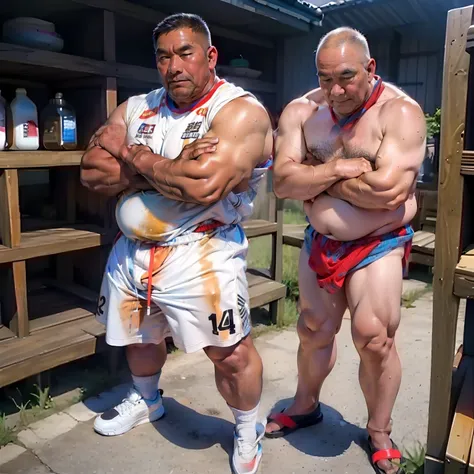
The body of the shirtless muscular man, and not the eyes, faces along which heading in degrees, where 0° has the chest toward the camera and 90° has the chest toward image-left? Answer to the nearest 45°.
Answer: approximately 45°

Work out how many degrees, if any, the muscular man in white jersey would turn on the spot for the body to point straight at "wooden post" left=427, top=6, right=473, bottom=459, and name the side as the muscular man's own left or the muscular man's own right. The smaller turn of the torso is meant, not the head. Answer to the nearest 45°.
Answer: approximately 90° to the muscular man's own left

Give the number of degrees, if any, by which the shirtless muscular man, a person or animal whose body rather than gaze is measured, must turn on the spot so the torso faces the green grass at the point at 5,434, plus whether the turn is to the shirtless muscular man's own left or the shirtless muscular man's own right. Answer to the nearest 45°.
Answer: approximately 45° to the shirtless muscular man's own right

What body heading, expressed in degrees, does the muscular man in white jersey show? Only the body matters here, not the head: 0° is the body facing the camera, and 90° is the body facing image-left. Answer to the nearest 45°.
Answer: approximately 45°

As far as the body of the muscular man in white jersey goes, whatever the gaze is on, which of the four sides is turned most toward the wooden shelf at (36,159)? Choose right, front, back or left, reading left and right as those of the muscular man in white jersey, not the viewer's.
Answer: right

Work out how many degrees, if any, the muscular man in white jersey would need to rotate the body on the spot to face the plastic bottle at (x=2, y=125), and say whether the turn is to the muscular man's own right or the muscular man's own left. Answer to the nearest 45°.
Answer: approximately 90° to the muscular man's own right

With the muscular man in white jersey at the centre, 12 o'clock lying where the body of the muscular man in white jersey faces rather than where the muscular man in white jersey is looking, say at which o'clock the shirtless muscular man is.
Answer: The shirtless muscular man is roughly at 8 o'clock from the muscular man in white jersey.

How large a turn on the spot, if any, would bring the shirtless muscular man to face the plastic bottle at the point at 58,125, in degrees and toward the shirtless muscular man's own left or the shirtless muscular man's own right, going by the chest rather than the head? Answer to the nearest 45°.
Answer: approximately 45° to the shirtless muscular man's own right

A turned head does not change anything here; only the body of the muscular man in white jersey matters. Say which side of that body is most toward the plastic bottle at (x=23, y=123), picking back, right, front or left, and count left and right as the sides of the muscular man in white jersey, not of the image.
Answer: right

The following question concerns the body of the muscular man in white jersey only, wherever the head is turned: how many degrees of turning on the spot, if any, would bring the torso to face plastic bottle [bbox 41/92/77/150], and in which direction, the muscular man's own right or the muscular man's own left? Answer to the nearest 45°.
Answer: approximately 90° to the muscular man's own right
